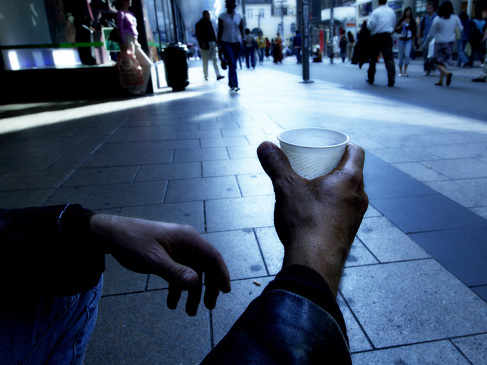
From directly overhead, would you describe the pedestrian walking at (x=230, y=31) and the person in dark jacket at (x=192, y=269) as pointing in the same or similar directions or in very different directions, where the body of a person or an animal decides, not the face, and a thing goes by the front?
very different directions

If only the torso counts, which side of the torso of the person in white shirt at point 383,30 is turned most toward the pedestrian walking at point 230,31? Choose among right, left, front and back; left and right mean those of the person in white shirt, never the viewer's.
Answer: left

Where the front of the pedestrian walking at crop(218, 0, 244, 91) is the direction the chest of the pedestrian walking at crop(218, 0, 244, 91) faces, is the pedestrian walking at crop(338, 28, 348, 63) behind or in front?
behind

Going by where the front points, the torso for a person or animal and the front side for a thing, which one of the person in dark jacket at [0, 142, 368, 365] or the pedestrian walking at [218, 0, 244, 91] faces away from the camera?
the person in dark jacket

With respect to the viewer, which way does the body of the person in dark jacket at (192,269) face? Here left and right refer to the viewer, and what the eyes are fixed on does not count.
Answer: facing away from the viewer

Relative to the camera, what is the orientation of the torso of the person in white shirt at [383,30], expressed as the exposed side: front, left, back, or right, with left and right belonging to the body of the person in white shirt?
back

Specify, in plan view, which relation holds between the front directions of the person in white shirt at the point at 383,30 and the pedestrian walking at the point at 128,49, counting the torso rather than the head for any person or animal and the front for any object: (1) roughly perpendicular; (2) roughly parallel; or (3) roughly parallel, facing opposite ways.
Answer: roughly perpendicular

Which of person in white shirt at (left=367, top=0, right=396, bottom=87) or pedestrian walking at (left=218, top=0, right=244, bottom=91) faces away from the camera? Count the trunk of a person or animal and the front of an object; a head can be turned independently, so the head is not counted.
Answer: the person in white shirt

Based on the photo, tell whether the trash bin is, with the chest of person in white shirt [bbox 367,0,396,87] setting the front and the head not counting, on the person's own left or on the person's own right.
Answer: on the person's own left

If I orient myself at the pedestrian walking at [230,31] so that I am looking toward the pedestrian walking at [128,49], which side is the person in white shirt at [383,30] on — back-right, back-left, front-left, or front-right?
back-left

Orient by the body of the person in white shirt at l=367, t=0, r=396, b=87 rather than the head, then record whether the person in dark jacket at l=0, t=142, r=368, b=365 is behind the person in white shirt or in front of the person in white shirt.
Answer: behind

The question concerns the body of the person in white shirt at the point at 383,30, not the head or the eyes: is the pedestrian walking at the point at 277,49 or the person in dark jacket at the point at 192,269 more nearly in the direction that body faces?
the pedestrian walking

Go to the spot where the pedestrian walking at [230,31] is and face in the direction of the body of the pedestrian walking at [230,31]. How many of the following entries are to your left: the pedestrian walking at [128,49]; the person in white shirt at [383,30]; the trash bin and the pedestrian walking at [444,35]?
2

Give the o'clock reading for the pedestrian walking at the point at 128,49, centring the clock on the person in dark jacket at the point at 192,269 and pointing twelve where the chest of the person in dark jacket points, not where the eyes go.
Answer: The pedestrian walking is roughly at 12 o'clock from the person in dark jacket.
